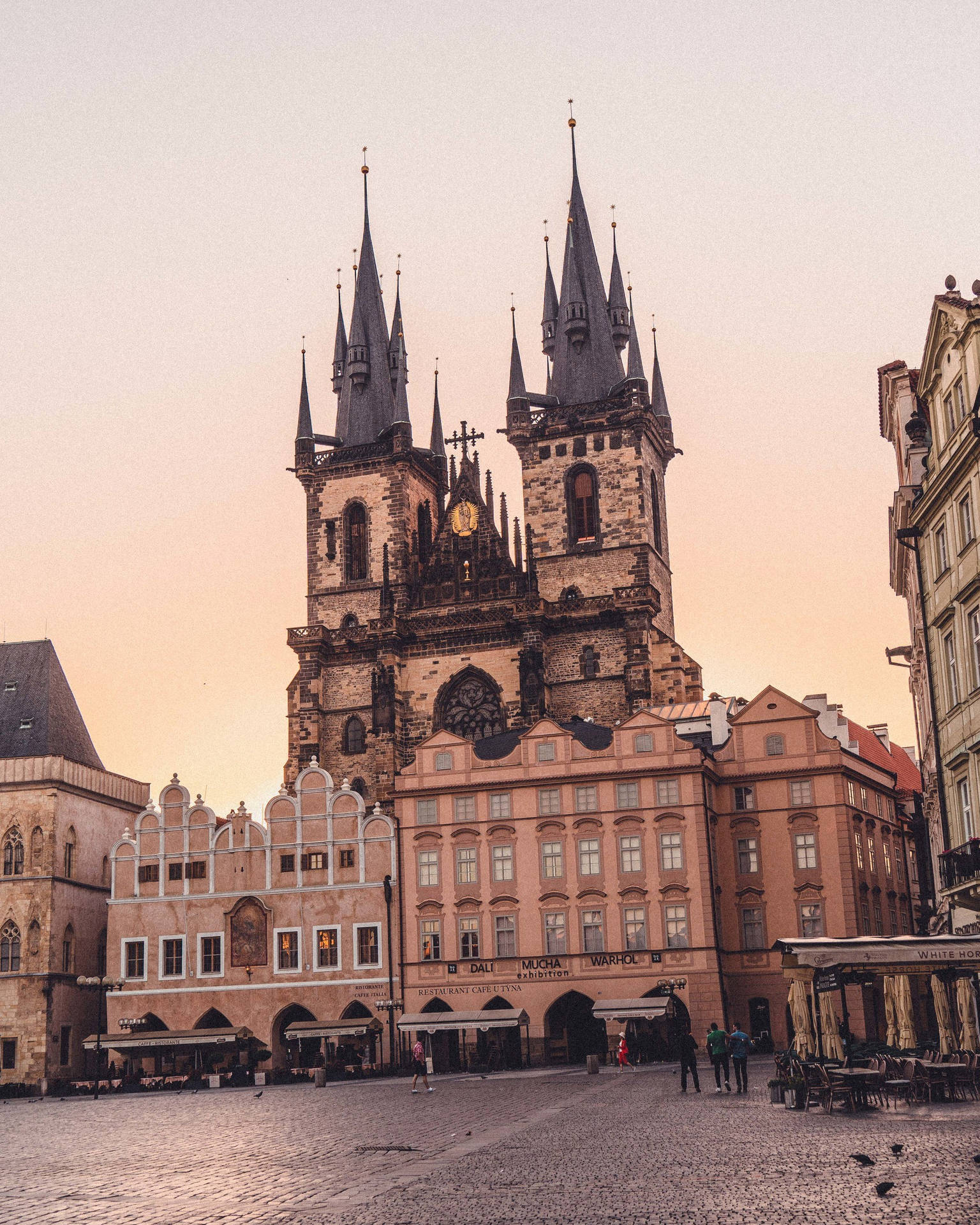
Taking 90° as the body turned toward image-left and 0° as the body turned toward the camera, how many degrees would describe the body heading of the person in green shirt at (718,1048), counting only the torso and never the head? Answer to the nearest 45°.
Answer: approximately 180°

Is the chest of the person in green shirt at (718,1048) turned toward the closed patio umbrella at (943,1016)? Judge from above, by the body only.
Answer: no

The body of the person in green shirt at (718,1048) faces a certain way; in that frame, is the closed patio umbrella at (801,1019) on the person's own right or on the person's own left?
on the person's own right

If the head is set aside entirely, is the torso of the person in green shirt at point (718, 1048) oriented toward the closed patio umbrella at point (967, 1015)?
no

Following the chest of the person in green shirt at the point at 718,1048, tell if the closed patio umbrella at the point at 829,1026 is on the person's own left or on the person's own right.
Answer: on the person's own right

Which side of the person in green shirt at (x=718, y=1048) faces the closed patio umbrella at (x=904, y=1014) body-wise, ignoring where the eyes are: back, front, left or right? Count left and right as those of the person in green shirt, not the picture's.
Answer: right

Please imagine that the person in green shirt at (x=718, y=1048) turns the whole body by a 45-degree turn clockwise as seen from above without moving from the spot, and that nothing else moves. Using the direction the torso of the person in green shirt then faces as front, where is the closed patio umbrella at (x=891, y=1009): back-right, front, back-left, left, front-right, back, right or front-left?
front-right
